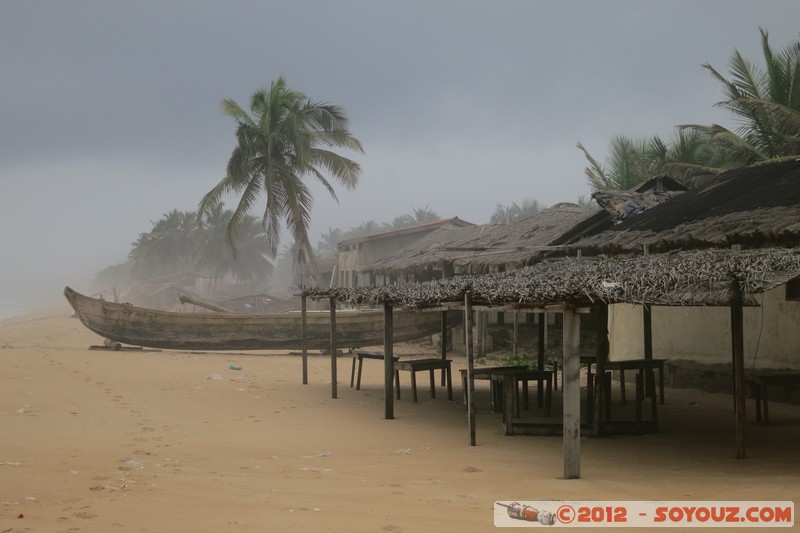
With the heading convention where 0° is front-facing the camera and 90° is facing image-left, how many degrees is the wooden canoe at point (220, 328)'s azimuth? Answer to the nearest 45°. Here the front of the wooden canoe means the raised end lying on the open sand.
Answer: approximately 90°

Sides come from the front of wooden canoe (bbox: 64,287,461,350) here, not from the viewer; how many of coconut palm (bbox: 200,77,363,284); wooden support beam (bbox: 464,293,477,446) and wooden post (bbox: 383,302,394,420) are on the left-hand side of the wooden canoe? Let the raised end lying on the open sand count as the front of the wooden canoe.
2

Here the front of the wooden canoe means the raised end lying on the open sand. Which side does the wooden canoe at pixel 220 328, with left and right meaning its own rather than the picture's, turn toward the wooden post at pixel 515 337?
back

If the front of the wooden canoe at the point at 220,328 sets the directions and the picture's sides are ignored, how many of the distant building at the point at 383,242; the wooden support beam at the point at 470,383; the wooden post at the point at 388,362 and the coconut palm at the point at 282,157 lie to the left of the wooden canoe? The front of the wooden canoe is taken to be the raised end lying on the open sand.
2

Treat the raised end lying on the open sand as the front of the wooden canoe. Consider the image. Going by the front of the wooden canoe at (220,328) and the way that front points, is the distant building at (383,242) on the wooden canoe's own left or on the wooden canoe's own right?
on the wooden canoe's own right

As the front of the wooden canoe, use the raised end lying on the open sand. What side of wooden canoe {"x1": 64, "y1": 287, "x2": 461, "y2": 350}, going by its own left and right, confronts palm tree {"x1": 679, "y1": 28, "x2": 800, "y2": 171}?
back

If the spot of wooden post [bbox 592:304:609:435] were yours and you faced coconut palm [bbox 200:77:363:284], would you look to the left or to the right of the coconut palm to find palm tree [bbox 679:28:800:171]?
right

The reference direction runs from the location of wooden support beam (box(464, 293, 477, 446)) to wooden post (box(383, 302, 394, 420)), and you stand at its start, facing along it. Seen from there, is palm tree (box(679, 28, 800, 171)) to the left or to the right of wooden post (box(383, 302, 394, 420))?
right

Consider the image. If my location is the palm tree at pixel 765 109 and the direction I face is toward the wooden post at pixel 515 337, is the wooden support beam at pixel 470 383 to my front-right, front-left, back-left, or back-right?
front-left

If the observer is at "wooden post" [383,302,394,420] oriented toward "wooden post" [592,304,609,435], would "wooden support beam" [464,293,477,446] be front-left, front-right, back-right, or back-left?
front-right
